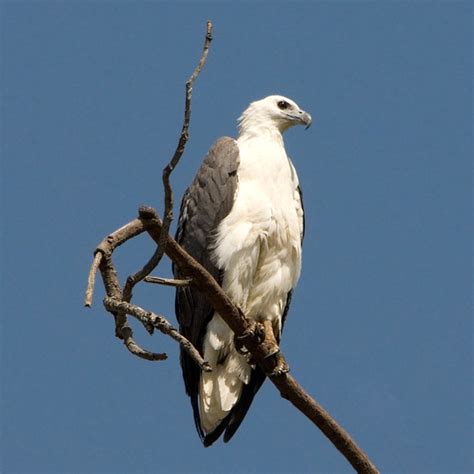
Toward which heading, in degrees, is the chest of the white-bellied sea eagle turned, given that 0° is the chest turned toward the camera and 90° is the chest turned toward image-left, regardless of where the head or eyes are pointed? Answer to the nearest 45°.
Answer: approximately 315°
